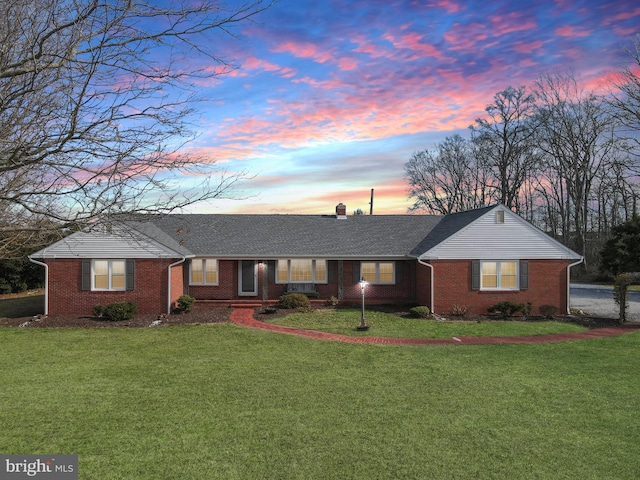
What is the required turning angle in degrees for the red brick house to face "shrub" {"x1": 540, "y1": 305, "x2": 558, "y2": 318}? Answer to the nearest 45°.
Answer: approximately 90° to its left

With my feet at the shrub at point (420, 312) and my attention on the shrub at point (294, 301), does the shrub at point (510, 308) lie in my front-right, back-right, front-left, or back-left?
back-right

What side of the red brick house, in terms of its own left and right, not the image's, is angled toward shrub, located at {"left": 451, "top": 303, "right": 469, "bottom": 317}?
left

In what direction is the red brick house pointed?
toward the camera
